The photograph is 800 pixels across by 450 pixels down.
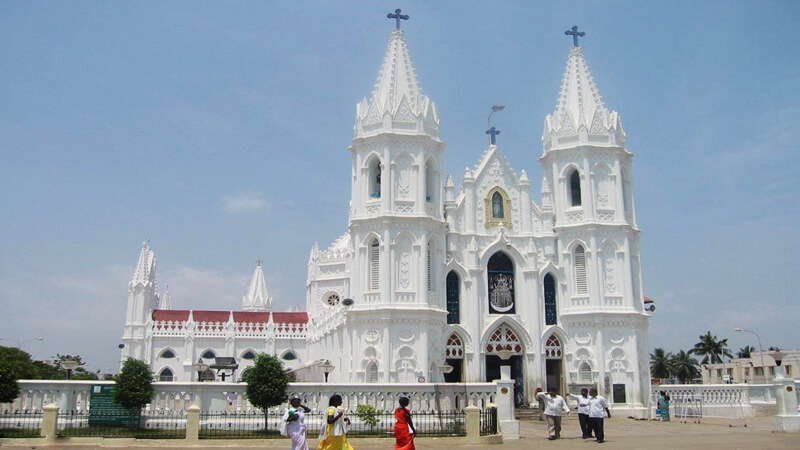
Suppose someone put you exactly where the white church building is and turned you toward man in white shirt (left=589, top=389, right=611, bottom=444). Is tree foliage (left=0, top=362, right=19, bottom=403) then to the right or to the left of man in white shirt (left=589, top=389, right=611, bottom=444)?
right

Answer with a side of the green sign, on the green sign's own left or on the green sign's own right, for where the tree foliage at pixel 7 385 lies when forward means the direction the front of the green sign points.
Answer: on the green sign's own right

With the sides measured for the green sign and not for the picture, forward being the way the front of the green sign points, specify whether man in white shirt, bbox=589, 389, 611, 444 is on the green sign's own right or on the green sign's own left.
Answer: on the green sign's own left

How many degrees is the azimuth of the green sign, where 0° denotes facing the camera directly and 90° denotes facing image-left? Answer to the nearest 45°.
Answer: approximately 0°

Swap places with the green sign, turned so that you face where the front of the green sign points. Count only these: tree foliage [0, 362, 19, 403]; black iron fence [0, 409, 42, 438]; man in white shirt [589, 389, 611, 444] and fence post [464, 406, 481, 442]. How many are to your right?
2

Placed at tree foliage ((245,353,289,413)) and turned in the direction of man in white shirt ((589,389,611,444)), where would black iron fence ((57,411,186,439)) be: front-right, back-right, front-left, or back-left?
back-right

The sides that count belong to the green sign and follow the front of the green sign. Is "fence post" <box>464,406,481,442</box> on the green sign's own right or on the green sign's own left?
on the green sign's own left

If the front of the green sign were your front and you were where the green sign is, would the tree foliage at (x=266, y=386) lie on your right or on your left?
on your left

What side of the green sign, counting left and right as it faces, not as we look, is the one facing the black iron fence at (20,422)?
right
